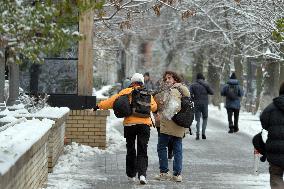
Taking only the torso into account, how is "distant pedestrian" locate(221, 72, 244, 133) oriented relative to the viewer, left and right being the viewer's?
facing away from the viewer

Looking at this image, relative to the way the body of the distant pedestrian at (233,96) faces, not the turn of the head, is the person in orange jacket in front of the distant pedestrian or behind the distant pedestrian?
behind

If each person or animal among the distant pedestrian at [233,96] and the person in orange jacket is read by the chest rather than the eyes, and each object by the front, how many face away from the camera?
2

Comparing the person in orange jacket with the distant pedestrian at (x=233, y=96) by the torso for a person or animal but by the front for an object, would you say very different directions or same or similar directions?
same or similar directions

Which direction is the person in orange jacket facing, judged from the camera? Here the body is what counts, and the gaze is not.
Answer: away from the camera

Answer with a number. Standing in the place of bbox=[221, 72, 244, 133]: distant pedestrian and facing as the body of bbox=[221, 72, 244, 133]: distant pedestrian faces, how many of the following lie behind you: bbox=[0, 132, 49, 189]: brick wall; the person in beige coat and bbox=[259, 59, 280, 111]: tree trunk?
2
